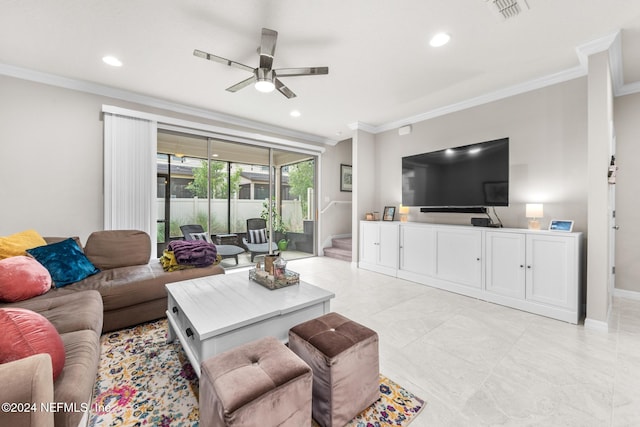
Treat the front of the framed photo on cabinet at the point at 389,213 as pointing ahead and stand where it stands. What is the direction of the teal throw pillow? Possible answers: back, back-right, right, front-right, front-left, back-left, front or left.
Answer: front

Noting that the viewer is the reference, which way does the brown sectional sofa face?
facing the viewer and to the right of the viewer

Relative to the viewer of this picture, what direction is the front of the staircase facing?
facing the viewer and to the left of the viewer

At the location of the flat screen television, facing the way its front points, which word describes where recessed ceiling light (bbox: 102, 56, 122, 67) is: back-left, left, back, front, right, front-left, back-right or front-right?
front

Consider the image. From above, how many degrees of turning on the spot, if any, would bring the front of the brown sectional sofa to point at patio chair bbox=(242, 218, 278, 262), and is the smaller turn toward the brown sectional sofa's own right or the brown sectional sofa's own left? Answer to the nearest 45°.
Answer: approximately 90° to the brown sectional sofa's own left

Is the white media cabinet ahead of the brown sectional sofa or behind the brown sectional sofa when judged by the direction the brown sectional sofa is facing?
ahead

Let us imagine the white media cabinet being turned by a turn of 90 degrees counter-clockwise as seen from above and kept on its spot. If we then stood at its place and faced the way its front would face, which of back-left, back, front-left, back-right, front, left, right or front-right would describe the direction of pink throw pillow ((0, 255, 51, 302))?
right

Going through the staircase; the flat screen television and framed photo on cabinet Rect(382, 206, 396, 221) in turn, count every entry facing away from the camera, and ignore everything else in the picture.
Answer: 0

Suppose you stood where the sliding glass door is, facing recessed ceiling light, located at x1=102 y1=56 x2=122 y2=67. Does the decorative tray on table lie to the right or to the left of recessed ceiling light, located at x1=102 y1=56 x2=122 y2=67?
left

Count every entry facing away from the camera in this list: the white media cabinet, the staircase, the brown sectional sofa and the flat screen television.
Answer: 0

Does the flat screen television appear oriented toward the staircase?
no

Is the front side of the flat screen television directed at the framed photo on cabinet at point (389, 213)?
no

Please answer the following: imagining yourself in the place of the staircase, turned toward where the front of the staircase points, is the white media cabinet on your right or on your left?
on your left

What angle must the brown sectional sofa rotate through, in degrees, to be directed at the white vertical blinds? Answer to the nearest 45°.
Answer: approximately 135° to its left

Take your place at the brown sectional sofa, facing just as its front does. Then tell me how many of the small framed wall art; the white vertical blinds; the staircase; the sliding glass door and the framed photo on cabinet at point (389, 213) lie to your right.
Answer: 0

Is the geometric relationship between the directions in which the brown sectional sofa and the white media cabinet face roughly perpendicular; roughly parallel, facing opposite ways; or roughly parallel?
roughly parallel, facing opposite ways

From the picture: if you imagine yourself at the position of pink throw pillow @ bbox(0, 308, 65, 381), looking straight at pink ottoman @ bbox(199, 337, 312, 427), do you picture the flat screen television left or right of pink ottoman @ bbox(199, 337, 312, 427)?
left
